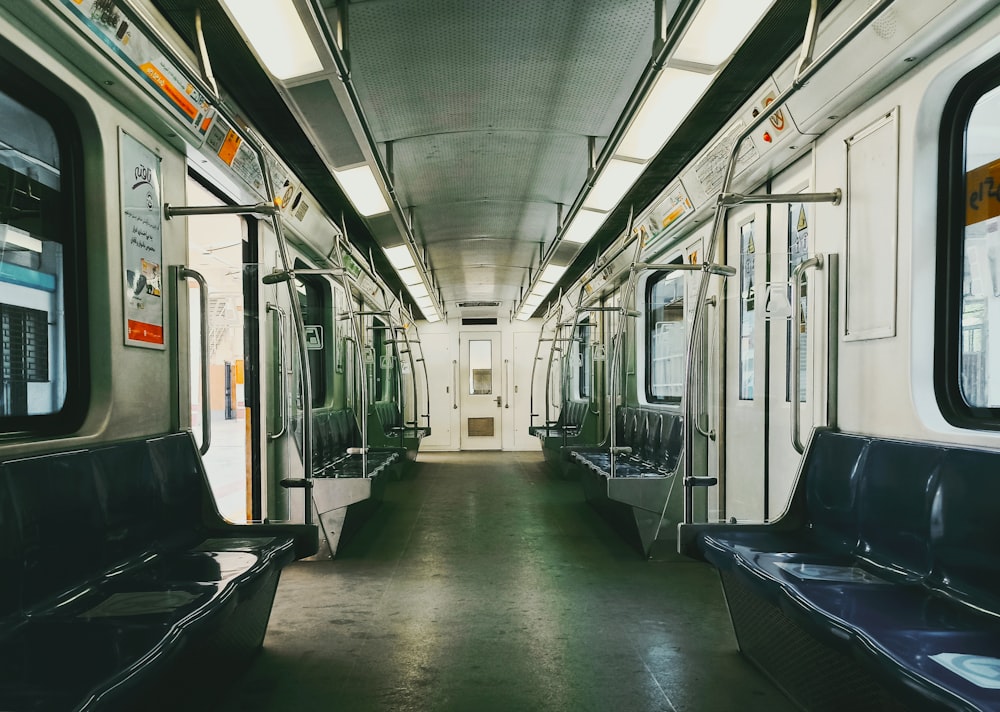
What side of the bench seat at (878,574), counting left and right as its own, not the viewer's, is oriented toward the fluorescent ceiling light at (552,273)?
right

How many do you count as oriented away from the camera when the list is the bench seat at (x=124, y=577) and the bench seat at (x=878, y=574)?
0

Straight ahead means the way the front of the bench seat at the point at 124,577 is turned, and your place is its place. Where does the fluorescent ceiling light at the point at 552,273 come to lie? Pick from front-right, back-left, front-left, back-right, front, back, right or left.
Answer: left

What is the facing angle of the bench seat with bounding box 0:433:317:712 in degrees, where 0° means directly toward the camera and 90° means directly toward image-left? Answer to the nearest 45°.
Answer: approximately 315°

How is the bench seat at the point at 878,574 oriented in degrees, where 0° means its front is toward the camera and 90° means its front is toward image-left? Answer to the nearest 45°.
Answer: approximately 45°

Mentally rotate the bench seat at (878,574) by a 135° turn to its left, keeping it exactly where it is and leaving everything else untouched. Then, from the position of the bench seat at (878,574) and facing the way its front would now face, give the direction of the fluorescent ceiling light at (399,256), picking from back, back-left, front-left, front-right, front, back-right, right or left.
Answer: back-left

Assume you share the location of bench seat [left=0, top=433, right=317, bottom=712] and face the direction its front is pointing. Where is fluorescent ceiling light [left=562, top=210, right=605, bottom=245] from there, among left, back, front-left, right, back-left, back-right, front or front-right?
left

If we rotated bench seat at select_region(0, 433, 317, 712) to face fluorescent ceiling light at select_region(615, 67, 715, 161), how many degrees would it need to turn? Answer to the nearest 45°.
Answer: approximately 45° to its left

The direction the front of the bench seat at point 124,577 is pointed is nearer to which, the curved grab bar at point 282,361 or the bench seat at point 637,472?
the bench seat
